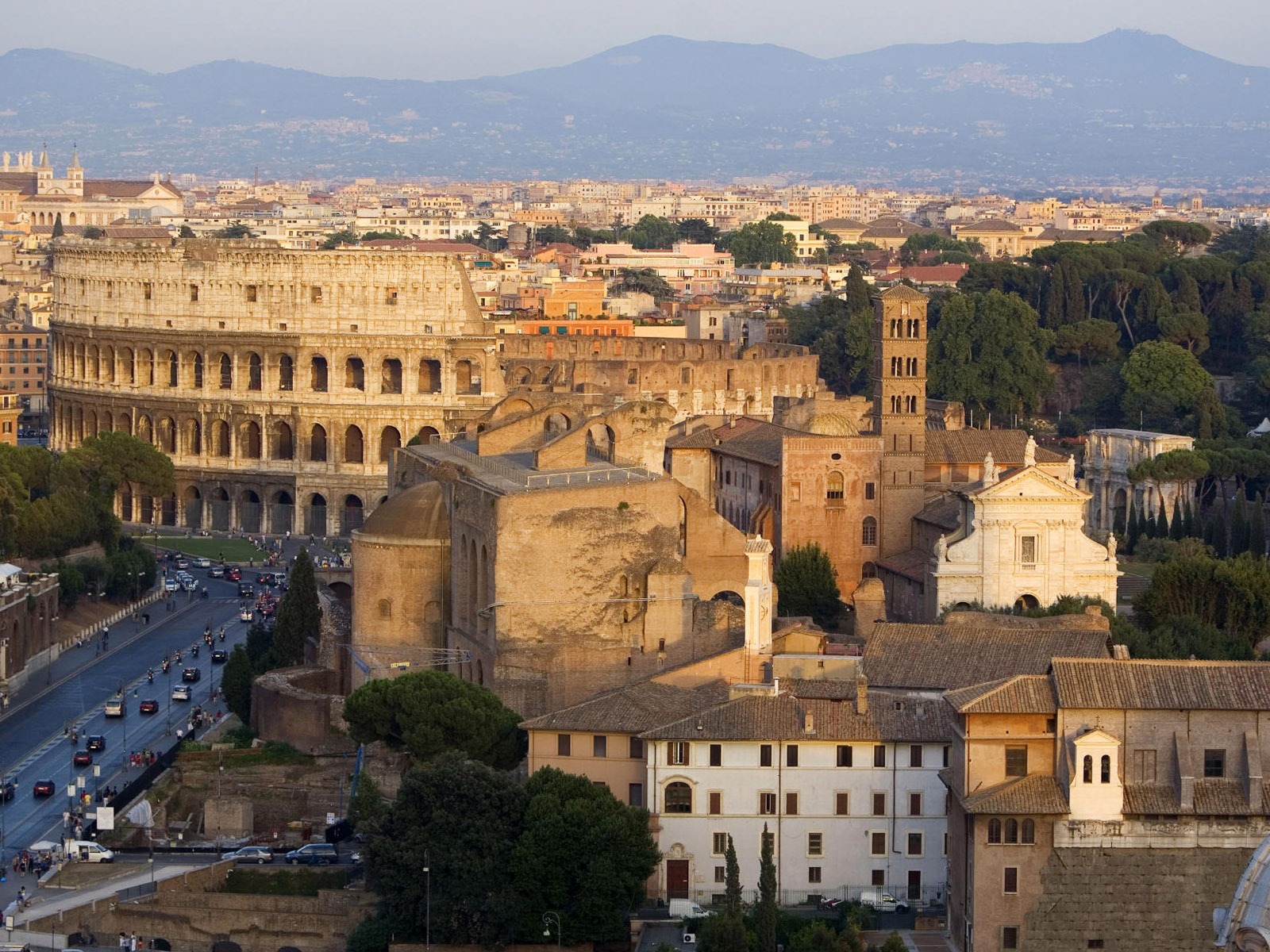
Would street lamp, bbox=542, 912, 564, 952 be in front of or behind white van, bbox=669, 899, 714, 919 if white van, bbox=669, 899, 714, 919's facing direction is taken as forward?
behind

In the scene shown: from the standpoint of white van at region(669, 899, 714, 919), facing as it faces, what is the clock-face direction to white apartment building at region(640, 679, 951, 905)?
The white apartment building is roughly at 11 o'clock from the white van.

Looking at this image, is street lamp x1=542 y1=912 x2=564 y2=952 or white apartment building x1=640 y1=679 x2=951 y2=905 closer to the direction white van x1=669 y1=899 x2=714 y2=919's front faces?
the white apartment building

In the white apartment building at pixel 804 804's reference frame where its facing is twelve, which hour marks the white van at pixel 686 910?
The white van is roughly at 2 o'clock from the white apartment building.

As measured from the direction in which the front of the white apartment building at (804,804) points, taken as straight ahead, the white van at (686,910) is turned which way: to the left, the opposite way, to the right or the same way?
to the left

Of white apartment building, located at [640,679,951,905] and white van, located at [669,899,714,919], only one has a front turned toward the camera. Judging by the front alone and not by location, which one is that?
the white apartment building

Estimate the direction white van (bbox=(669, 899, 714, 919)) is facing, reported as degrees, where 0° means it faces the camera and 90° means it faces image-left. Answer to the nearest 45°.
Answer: approximately 270°

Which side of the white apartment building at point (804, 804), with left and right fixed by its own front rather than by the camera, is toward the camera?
front

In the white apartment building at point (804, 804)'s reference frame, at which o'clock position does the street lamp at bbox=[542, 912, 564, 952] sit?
The street lamp is roughly at 2 o'clock from the white apartment building.

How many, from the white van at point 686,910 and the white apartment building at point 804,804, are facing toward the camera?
1
